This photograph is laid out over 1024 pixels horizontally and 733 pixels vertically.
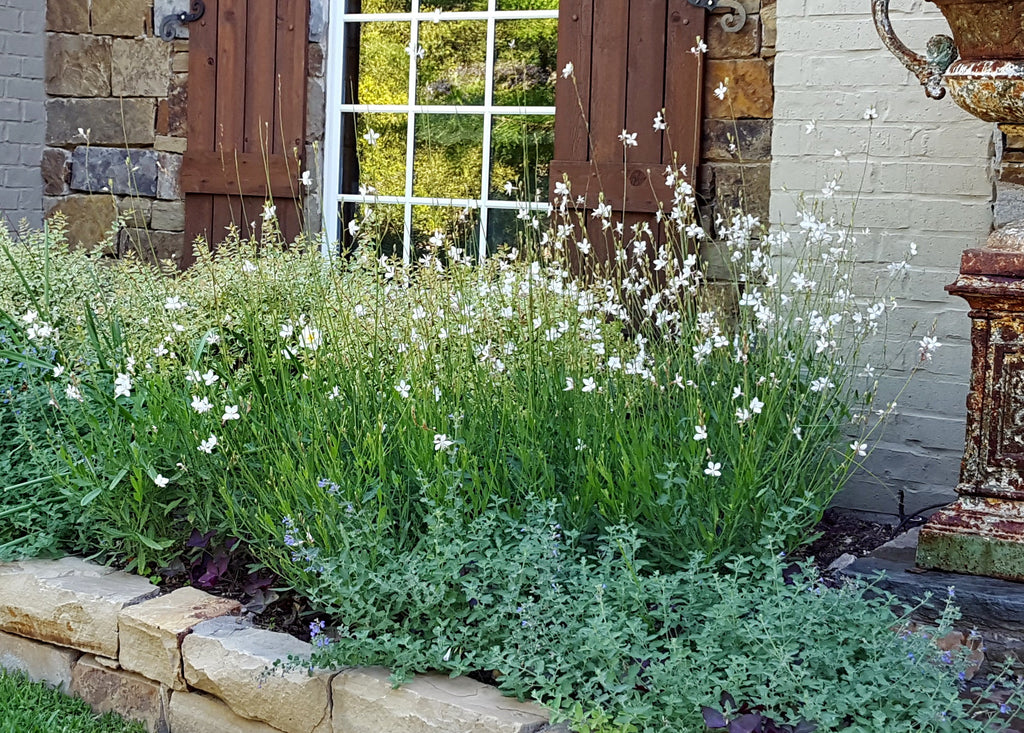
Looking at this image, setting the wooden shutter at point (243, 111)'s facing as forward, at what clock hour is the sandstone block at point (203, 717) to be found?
The sandstone block is roughly at 12 o'clock from the wooden shutter.

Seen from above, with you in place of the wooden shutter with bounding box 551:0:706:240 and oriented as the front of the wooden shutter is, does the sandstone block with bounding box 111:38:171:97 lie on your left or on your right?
on your right

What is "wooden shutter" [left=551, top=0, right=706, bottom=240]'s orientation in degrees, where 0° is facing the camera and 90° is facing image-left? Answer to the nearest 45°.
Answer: approximately 0°

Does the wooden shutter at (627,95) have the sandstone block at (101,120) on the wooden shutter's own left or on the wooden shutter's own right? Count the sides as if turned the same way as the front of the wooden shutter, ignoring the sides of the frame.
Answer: on the wooden shutter's own right

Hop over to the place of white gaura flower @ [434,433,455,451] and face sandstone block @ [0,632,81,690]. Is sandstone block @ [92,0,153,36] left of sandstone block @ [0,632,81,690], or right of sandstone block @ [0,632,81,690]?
right

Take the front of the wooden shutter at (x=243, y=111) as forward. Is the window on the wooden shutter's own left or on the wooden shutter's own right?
on the wooden shutter's own left

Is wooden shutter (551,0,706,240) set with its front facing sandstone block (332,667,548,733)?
yes

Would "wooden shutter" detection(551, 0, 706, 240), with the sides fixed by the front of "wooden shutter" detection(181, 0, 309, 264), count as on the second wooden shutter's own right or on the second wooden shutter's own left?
on the second wooden shutter's own left

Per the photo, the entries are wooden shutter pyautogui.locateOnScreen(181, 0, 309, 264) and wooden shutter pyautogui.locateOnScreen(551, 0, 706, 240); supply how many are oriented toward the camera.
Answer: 2

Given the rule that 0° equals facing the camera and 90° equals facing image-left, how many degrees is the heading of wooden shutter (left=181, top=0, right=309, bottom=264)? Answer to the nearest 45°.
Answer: approximately 0°

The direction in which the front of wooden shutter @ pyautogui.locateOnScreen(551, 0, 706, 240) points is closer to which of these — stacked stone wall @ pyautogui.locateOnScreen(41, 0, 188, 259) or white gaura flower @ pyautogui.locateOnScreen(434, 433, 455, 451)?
the white gaura flower

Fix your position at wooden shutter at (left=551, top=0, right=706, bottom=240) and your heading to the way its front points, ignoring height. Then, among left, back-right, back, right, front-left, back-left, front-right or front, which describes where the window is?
back-right

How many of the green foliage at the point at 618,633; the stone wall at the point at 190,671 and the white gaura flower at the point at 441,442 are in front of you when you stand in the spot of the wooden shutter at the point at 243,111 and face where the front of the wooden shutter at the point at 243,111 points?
3

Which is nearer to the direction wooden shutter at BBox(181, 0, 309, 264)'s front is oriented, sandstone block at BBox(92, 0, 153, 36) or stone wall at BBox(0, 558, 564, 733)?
the stone wall
